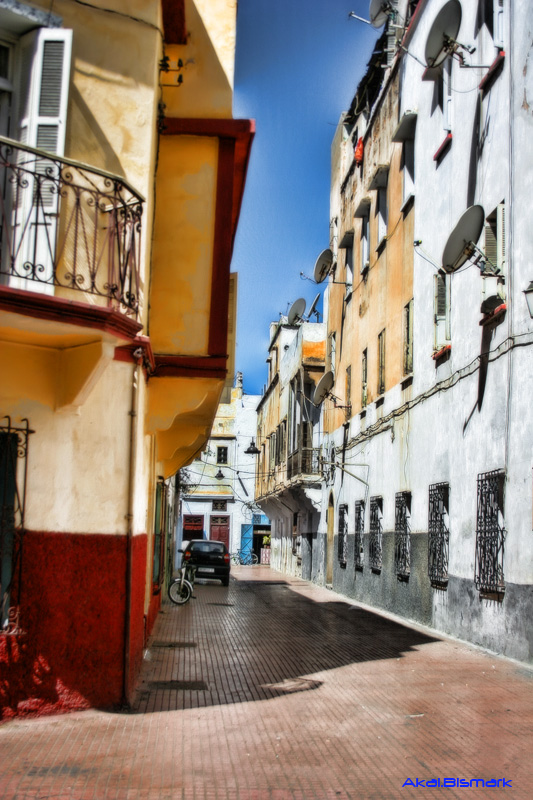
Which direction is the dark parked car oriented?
away from the camera

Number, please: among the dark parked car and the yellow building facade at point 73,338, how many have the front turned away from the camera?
1

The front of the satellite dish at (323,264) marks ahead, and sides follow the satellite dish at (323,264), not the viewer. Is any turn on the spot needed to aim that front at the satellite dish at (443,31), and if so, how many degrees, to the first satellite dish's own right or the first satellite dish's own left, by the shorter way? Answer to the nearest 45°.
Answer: approximately 135° to the first satellite dish's own left

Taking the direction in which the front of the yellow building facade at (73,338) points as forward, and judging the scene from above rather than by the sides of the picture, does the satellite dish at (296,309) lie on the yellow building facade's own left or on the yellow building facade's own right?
on the yellow building facade's own left

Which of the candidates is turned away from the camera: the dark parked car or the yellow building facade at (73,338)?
the dark parked car

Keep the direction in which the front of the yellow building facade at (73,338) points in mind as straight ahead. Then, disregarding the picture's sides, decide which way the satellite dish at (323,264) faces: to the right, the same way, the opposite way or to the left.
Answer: the opposite way
